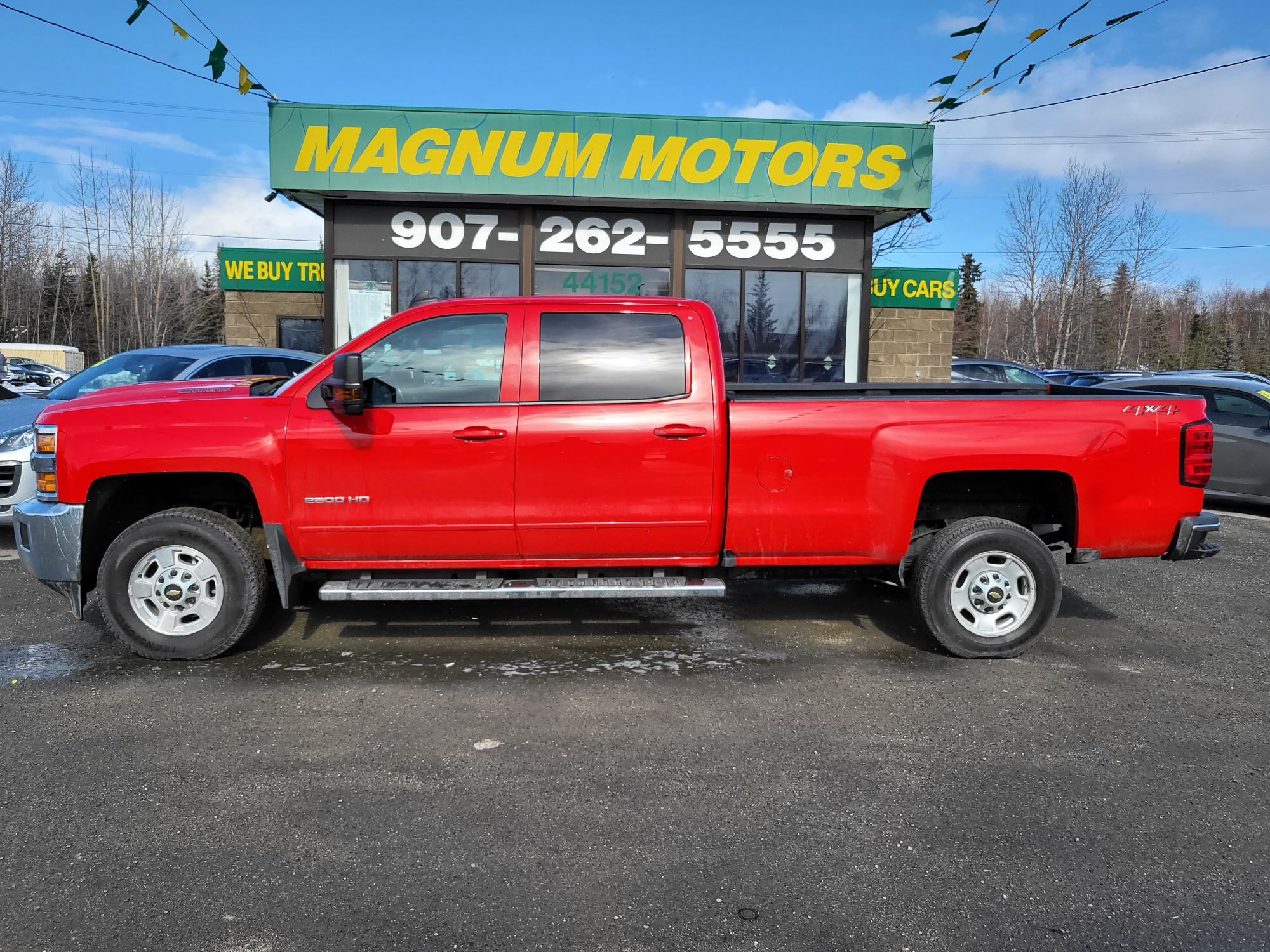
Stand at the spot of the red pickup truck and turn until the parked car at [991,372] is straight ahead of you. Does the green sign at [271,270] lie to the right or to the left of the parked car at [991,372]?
left

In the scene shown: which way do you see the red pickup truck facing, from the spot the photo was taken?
facing to the left of the viewer

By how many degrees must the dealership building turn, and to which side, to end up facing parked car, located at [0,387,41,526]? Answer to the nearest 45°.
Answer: approximately 45° to its right

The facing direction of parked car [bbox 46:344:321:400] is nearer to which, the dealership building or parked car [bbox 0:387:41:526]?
the parked car

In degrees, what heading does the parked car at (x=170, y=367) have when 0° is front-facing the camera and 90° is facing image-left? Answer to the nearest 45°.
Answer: approximately 45°
